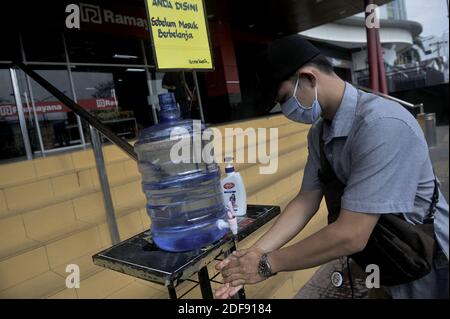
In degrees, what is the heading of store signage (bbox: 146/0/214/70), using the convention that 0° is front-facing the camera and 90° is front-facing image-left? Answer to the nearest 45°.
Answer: approximately 0°

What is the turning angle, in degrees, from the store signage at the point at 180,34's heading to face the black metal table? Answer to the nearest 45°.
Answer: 0° — it already faces it

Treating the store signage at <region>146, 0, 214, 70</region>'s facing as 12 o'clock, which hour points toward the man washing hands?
The man washing hands is roughly at 11 o'clock from the store signage.

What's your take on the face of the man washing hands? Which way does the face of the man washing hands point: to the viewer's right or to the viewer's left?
to the viewer's left
